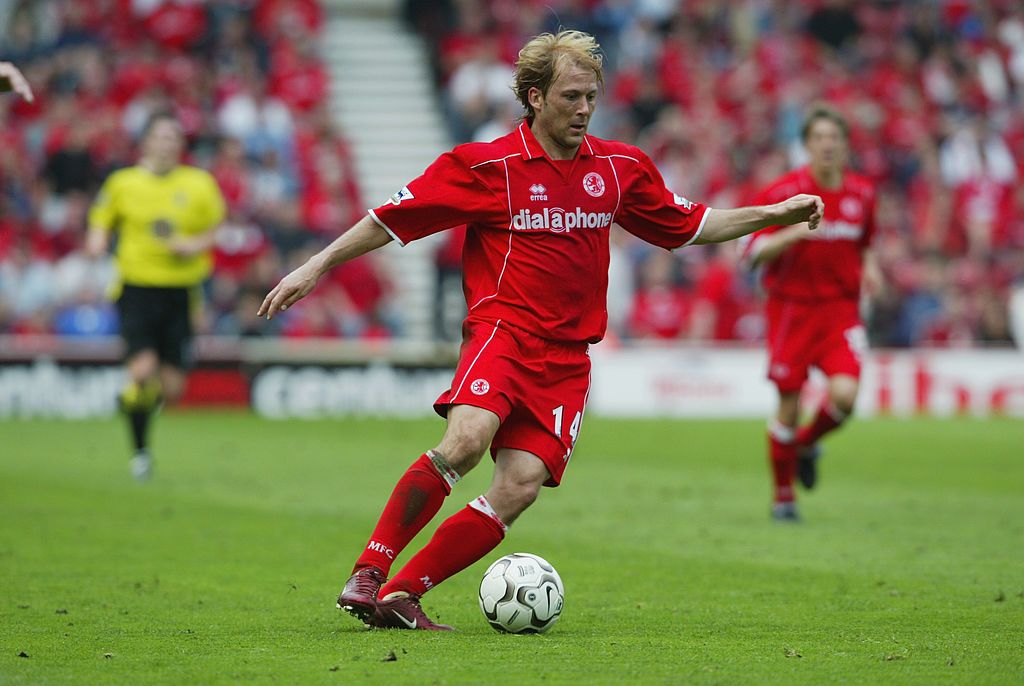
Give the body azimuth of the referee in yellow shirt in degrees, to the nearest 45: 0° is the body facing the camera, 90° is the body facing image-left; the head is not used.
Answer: approximately 0°

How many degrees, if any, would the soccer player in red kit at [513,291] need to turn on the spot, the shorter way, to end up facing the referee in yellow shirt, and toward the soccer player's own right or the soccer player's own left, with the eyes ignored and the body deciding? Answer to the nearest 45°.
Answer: approximately 180°

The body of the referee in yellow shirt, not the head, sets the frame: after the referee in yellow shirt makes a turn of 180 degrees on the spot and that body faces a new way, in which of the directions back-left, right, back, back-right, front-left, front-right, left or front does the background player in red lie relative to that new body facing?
back-right

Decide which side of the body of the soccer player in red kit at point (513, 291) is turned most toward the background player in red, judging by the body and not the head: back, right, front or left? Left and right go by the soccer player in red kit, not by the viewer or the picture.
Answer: left

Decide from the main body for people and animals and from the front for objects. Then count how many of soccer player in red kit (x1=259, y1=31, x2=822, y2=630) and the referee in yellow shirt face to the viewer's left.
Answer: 0

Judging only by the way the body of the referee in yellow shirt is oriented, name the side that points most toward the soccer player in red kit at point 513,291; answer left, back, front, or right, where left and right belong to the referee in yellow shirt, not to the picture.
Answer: front

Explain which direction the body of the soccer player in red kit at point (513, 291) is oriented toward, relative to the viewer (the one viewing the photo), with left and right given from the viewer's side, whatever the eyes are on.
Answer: facing the viewer and to the right of the viewer
